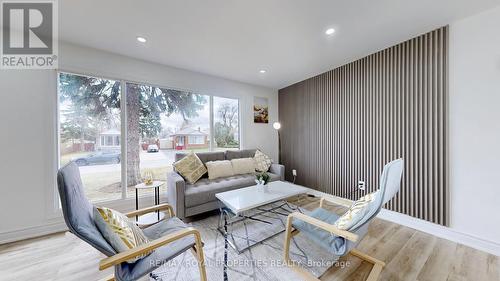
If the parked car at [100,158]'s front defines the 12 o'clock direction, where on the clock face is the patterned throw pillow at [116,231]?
The patterned throw pillow is roughly at 9 o'clock from the parked car.

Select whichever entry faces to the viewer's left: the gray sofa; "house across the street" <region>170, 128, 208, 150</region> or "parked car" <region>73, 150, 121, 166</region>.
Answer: the parked car

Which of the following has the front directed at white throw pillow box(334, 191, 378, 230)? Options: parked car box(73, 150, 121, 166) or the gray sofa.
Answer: the gray sofa

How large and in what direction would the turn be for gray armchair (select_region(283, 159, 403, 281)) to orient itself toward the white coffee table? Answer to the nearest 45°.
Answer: approximately 45° to its left

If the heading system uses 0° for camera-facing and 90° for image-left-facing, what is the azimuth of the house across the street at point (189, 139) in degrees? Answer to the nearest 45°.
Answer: approximately 0°

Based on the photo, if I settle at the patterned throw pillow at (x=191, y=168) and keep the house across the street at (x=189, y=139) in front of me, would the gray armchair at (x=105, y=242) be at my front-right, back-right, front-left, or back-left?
back-left

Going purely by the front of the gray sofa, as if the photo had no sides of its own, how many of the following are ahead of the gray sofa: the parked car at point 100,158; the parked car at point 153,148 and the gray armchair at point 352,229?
1

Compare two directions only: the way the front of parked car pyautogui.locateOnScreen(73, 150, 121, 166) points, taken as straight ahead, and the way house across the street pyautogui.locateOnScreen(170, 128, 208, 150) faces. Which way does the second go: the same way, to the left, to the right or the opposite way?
to the left

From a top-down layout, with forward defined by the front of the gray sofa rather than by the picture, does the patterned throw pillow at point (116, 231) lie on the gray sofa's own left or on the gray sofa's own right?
on the gray sofa's own right

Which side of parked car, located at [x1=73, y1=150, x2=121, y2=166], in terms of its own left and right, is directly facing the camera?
left

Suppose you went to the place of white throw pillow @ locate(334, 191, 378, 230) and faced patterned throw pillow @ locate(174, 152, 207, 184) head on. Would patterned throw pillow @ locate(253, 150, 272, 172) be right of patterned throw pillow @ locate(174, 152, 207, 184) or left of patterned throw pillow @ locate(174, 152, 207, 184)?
right
